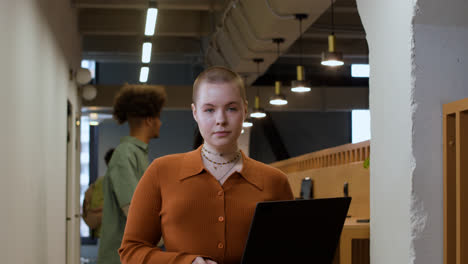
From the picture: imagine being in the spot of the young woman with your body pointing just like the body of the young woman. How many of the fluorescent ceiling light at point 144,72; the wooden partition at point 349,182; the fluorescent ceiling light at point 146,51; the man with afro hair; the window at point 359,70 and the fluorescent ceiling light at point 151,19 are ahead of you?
0

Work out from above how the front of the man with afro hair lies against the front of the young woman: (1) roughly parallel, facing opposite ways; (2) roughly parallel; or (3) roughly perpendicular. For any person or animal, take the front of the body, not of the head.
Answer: roughly perpendicular

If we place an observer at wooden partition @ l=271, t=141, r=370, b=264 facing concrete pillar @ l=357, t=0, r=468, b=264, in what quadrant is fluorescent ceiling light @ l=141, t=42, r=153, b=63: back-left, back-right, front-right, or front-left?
back-right

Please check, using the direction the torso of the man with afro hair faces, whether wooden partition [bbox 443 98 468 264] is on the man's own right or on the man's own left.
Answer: on the man's own right

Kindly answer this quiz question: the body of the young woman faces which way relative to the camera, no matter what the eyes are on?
toward the camera

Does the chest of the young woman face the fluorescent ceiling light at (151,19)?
no

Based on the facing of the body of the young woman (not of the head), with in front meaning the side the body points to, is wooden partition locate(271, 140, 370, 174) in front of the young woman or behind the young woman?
behind

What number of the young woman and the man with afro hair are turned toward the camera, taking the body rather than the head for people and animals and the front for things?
1

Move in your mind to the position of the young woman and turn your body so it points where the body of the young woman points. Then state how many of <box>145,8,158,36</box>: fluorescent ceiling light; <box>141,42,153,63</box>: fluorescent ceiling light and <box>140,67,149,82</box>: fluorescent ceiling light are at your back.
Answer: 3

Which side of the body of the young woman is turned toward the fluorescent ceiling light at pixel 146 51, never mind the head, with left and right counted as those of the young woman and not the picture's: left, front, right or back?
back

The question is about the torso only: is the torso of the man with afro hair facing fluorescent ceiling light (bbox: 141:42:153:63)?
no

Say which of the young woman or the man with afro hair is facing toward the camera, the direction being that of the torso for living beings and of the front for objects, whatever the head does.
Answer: the young woman

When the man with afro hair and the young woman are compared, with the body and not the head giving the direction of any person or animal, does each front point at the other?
no

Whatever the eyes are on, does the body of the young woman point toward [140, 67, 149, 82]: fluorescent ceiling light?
no

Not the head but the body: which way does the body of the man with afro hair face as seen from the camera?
to the viewer's right

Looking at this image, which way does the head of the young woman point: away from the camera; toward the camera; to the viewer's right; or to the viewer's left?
toward the camera

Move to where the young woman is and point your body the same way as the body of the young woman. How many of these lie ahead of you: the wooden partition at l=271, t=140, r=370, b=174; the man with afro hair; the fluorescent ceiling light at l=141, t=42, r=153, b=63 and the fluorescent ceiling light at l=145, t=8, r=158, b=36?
0
